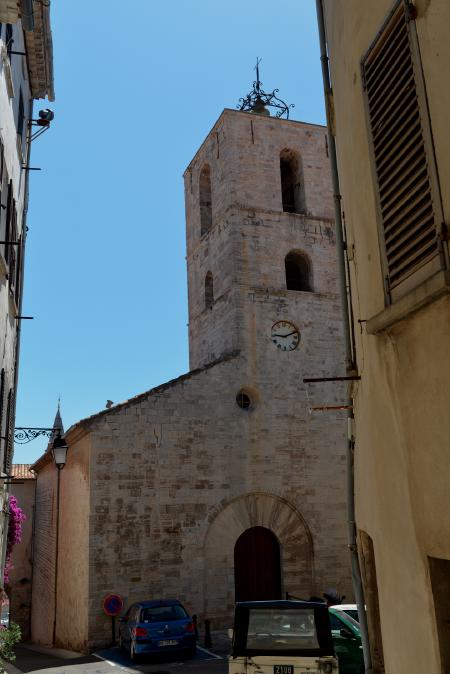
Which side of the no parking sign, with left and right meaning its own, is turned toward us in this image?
front

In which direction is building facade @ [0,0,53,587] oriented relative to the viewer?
to the viewer's right

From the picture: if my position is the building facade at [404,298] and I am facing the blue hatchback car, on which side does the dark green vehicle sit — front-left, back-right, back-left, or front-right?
front-right

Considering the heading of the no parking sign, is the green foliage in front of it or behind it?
in front

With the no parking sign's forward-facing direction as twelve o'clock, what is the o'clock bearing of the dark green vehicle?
The dark green vehicle is roughly at 11 o'clock from the no parking sign.

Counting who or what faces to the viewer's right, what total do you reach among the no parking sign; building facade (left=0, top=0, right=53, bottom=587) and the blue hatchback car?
1

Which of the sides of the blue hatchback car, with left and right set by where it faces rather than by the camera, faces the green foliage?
left

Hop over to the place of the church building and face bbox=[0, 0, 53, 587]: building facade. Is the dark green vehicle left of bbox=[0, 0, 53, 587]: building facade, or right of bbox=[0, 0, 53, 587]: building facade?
left

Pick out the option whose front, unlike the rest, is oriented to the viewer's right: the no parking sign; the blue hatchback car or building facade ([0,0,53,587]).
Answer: the building facade

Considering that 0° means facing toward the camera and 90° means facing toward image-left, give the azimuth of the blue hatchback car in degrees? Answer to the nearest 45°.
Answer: approximately 135°
